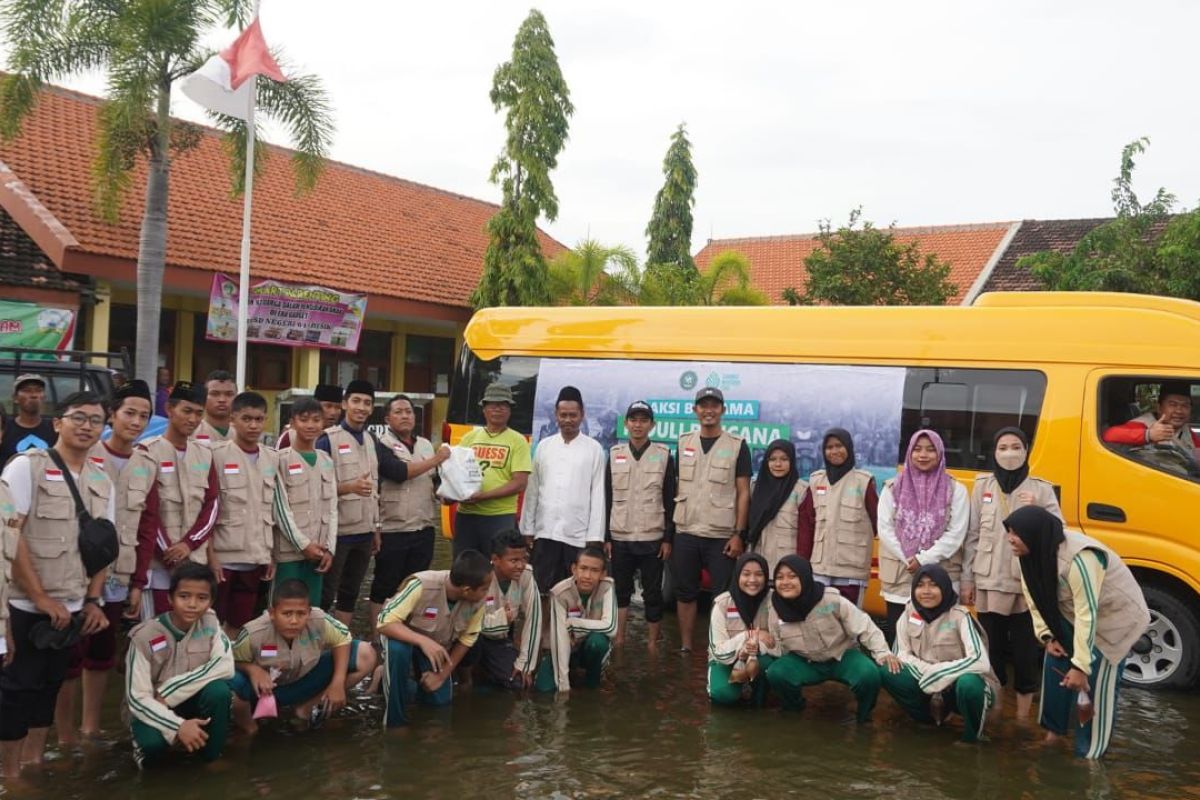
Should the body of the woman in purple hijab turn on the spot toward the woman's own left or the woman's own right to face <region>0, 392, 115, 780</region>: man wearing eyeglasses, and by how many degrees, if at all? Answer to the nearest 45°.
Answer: approximately 45° to the woman's own right

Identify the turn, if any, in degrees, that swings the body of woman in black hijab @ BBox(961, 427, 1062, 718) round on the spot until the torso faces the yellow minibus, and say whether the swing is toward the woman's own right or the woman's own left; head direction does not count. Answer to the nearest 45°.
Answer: approximately 180°

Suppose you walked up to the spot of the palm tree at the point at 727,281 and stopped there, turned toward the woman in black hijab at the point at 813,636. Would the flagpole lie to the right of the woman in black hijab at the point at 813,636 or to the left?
right

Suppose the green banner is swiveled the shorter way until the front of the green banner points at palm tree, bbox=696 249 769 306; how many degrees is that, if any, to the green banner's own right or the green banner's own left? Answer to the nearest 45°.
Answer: approximately 90° to the green banner's own left

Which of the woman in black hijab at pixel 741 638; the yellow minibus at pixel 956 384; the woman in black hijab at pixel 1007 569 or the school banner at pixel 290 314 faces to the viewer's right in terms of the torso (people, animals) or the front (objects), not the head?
the yellow minibus
